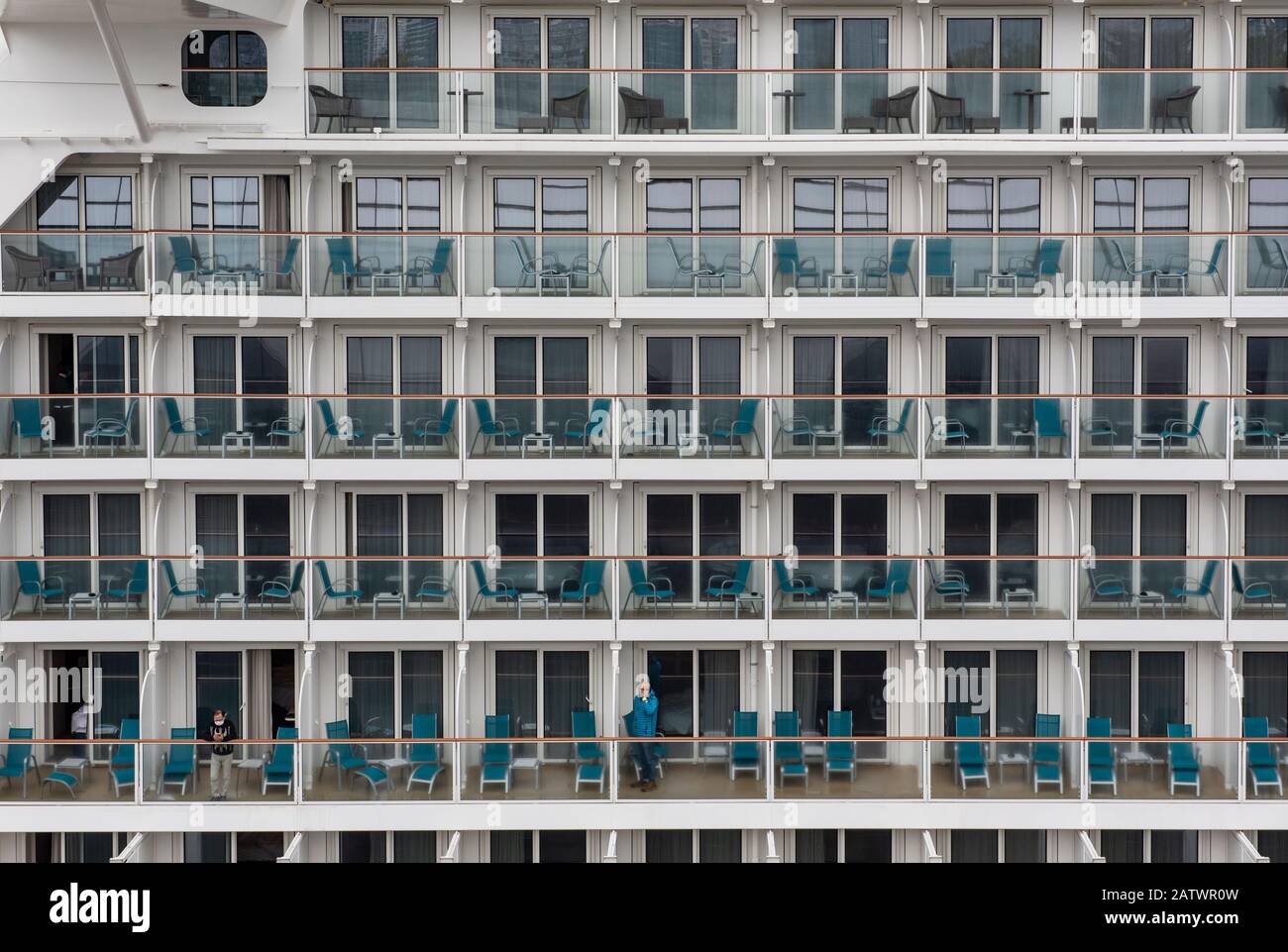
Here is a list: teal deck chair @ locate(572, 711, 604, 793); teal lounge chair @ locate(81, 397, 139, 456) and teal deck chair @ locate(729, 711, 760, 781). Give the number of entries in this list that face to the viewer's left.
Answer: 1

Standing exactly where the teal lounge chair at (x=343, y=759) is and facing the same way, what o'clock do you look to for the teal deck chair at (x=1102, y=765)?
The teal deck chair is roughly at 11 o'clock from the teal lounge chair.

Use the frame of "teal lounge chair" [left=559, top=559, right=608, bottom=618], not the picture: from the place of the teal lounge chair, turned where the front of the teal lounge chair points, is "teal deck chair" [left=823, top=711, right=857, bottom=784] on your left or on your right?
on your left

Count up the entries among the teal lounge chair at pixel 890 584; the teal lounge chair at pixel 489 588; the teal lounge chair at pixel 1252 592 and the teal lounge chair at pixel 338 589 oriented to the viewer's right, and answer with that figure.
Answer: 3

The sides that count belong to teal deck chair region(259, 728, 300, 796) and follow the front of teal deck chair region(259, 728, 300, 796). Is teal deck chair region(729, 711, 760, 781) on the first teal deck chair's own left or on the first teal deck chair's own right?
on the first teal deck chair's own left

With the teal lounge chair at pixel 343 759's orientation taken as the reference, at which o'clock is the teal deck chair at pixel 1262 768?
The teal deck chair is roughly at 11 o'clock from the teal lounge chair.

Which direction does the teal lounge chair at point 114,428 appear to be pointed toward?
to the viewer's left

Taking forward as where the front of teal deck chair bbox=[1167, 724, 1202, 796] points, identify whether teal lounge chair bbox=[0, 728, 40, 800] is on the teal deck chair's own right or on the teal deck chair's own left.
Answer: on the teal deck chair's own right

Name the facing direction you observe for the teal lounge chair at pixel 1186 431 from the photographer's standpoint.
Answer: facing to the left of the viewer

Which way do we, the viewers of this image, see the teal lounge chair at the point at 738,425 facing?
facing the viewer and to the left of the viewer

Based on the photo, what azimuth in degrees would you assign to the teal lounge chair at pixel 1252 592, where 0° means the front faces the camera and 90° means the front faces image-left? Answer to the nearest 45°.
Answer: approximately 270°

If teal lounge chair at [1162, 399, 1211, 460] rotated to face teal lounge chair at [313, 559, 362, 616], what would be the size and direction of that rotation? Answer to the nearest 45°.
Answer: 0° — it already faces it

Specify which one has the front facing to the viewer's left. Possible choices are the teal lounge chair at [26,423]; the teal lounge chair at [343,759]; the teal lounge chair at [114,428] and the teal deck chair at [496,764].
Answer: the teal lounge chair at [114,428]

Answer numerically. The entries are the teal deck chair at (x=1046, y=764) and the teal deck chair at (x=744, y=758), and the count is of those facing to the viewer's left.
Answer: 0

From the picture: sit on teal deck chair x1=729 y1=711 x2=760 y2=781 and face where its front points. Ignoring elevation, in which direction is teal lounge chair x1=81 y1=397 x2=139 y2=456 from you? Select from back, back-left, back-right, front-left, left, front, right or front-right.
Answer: right

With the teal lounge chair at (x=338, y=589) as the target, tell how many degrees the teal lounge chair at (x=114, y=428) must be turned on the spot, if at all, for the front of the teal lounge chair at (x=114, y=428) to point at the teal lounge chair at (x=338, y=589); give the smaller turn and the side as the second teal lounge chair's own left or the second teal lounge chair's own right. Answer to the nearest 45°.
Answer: approximately 180°

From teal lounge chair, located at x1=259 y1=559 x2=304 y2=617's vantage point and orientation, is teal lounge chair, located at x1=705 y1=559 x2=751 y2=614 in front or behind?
behind

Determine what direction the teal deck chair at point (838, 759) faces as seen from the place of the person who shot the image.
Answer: facing the viewer
